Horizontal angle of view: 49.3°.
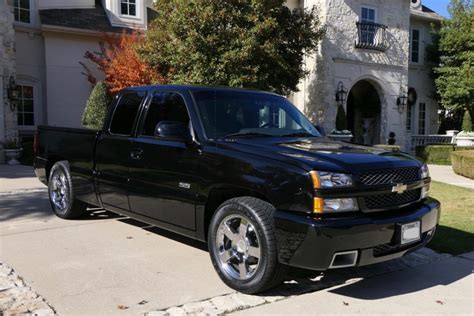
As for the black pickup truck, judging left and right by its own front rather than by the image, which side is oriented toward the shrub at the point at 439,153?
left

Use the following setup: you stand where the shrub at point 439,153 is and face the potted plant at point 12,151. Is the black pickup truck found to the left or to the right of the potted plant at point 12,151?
left

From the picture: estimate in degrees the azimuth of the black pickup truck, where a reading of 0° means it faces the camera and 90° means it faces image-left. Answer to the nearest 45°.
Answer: approximately 315°

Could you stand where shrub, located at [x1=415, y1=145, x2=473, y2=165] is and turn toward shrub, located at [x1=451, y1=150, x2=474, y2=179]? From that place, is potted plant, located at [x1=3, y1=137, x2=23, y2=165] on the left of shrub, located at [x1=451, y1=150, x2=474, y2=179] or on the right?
right

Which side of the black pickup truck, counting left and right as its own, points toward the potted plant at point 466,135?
left

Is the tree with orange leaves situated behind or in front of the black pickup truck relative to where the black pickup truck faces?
behind

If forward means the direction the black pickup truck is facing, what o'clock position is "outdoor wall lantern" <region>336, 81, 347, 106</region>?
The outdoor wall lantern is roughly at 8 o'clock from the black pickup truck.

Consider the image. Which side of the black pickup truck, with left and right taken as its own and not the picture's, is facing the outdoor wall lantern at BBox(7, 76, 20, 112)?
back

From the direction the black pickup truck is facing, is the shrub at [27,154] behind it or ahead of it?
behind

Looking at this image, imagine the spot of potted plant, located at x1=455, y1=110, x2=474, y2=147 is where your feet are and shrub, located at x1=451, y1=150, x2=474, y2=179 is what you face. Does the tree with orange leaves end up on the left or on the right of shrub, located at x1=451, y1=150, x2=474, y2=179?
right
